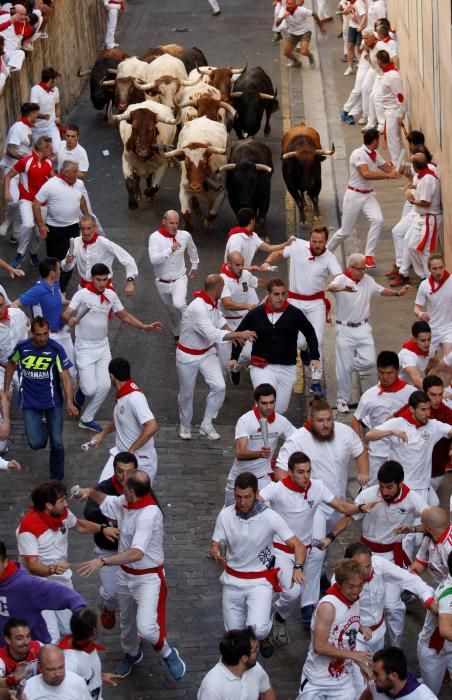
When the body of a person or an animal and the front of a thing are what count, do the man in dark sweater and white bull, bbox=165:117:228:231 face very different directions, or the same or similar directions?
same or similar directions

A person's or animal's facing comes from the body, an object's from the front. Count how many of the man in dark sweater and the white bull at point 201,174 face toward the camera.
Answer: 2

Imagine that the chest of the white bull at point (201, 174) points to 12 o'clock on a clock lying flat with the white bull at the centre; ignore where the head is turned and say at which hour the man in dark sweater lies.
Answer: The man in dark sweater is roughly at 12 o'clock from the white bull.

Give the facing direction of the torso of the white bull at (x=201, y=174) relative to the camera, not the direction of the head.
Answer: toward the camera

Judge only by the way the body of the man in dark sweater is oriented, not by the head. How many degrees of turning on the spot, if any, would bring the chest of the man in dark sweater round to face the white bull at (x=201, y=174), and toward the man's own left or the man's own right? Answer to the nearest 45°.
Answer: approximately 180°

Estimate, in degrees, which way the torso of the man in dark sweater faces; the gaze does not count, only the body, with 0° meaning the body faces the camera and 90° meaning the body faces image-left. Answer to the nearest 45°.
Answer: approximately 0°
